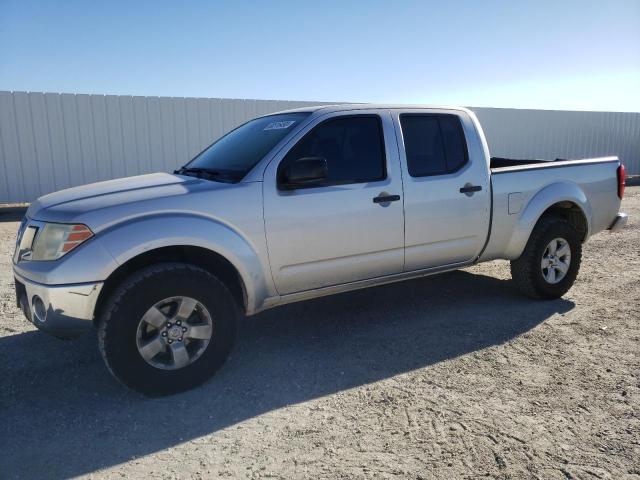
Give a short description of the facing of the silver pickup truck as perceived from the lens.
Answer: facing the viewer and to the left of the viewer
